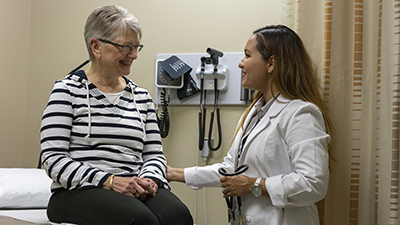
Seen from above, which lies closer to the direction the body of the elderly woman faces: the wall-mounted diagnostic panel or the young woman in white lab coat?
the young woman in white lab coat

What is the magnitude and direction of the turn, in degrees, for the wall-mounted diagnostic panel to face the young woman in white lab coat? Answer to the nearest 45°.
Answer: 0° — it already faces them

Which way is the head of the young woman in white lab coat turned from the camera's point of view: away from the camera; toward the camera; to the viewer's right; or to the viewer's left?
to the viewer's left

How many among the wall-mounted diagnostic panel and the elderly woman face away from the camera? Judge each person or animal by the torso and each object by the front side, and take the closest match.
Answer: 0

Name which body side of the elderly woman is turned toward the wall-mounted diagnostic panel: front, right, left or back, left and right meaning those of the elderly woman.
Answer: left

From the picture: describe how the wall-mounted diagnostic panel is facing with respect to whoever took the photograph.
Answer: facing the viewer

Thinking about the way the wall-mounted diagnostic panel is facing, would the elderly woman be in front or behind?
in front

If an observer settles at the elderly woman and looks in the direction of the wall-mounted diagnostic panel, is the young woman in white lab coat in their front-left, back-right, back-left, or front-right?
front-right

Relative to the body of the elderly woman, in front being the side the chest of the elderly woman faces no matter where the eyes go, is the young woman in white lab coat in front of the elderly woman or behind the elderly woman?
in front

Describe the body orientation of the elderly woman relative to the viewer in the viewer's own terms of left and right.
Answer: facing the viewer and to the right of the viewer
